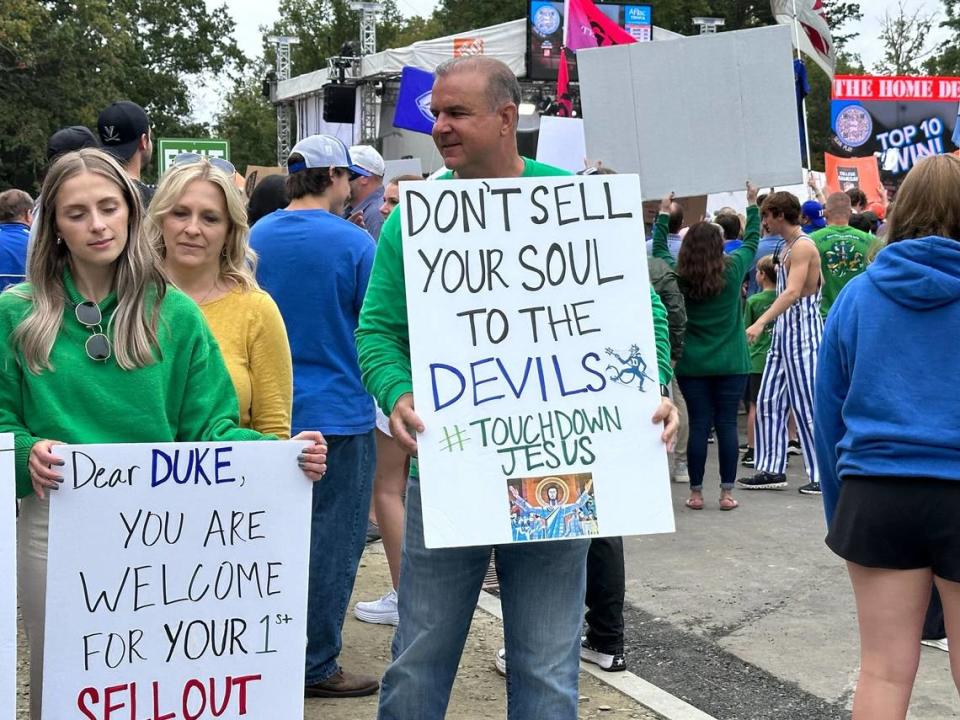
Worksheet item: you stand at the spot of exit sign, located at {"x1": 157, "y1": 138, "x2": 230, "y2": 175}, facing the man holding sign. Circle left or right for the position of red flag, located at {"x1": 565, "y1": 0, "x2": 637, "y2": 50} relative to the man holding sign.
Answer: left

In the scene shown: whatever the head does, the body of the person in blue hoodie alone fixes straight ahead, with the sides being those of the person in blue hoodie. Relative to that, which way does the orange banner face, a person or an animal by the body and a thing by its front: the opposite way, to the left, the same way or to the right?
the opposite way

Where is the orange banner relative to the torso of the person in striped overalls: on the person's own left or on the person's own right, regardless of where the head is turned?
on the person's own right

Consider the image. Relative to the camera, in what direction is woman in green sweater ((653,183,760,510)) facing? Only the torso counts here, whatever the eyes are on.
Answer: away from the camera

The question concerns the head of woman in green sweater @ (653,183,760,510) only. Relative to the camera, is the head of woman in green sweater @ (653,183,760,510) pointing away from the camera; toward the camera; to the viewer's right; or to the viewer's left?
away from the camera

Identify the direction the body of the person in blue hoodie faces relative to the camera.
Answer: away from the camera

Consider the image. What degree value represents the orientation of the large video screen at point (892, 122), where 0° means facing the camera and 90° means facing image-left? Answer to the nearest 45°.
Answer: approximately 0°

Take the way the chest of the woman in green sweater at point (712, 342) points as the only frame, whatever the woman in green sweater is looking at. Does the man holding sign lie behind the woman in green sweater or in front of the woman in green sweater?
behind
